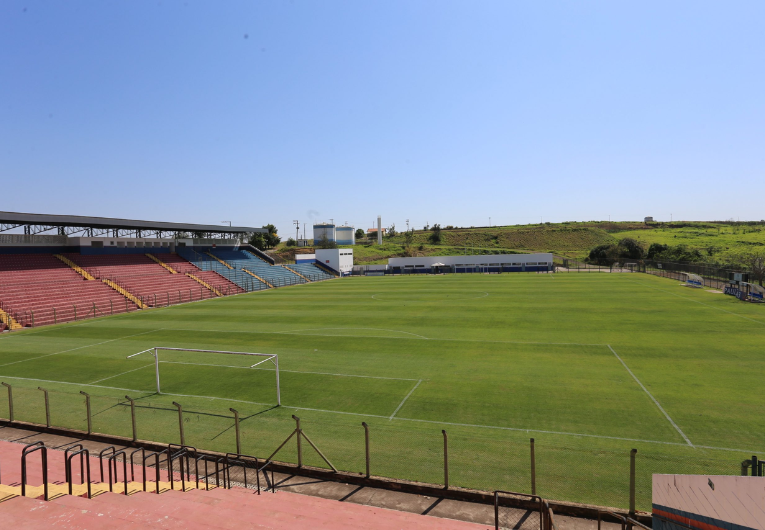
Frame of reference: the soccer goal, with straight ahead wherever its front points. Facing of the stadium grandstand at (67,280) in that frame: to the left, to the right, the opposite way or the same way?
to the right

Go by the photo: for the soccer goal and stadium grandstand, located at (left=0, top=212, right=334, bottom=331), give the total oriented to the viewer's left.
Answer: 0

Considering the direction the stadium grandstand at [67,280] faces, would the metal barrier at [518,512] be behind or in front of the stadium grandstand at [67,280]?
in front

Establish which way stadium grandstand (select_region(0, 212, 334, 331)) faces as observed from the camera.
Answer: facing the viewer and to the right of the viewer

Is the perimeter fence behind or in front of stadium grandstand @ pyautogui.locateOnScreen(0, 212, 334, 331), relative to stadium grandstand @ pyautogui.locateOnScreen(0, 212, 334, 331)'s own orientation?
in front

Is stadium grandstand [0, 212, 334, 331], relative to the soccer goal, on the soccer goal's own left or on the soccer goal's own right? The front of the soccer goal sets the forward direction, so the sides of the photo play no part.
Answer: on the soccer goal's own left

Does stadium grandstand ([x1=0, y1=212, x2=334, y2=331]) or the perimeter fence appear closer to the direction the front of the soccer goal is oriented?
the stadium grandstand

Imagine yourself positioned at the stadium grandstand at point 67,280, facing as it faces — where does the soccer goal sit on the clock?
The soccer goal is roughly at 1 o'clock from the stadium grandstand.

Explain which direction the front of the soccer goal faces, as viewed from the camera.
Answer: facing away from the viewer and to the right of the viewer
